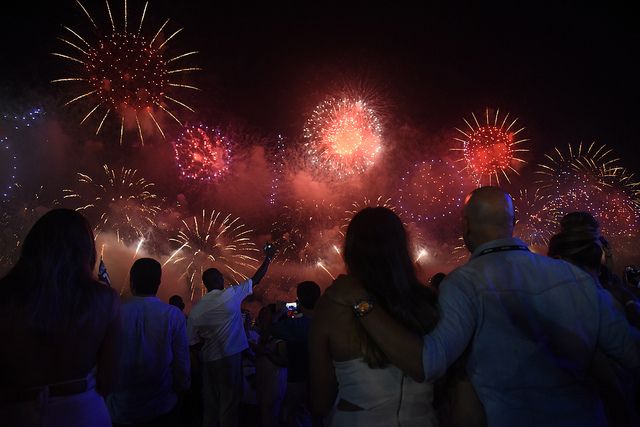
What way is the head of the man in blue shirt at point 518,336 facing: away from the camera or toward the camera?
away from the camera

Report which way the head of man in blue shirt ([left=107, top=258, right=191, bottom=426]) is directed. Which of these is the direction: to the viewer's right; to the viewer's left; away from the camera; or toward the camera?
away from the camera

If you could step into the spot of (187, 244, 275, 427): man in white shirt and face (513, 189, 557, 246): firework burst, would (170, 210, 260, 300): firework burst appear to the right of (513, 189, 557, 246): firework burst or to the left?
left

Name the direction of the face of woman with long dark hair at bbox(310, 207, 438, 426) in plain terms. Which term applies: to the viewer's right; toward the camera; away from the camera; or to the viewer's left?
away from the camera

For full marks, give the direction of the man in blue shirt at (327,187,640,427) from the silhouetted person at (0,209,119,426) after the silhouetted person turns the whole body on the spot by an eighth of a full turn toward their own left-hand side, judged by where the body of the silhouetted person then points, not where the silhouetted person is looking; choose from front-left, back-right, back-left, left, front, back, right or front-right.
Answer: back

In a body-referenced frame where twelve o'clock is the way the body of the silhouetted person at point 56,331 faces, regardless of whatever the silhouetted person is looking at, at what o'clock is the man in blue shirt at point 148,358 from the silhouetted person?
The man in blue shirt is roughly at 1 o'clock from the silhouetted person.

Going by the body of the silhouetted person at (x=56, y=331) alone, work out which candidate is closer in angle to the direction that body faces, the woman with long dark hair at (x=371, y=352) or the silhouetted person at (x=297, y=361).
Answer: the silhouetted person

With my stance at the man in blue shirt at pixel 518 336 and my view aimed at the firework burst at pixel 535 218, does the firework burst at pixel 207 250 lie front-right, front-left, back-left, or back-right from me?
front-left

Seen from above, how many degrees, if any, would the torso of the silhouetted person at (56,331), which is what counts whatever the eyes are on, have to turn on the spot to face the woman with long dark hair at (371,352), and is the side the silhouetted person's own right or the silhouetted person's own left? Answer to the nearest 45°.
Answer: approximately 135° to the silhouetted person's own right

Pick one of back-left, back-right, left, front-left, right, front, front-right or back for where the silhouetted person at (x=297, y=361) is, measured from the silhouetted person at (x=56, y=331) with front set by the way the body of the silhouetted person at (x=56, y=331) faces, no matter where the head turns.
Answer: front-right

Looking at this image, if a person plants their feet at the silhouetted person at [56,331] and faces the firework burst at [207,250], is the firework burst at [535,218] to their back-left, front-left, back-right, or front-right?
front-right

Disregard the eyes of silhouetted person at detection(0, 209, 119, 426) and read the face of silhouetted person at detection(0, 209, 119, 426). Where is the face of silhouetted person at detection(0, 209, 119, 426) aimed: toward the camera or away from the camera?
away from the camera

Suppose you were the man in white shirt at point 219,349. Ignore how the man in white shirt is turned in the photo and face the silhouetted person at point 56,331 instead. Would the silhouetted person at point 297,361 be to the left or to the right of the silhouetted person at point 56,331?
left

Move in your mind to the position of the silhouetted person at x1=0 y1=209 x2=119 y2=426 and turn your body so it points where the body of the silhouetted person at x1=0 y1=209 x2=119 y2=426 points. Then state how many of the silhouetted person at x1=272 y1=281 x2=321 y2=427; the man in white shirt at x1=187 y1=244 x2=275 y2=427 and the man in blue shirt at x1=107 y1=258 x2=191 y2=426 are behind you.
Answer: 0

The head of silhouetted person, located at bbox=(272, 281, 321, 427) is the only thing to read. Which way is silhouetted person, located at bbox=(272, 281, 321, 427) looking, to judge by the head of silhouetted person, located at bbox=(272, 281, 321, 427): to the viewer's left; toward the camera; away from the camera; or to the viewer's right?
away from the camera

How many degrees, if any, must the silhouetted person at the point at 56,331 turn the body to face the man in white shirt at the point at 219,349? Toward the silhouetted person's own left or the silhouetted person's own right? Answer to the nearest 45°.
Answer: approximately 45° to the silhouetted person's own right

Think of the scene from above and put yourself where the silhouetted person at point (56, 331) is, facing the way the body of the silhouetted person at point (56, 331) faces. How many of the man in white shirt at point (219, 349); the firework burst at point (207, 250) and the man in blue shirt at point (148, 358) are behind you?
0

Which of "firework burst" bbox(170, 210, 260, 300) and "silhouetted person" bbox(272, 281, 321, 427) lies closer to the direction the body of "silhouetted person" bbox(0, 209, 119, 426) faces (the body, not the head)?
the firework burst

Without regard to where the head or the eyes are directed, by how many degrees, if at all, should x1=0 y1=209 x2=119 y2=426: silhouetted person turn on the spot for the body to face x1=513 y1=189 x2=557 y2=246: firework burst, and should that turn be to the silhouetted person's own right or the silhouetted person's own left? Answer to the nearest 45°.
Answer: approximately 45° to the silhouetted person's own right

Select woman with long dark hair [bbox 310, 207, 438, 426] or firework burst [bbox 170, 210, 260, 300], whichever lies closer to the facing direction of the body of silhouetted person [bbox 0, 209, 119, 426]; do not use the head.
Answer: the firework burst

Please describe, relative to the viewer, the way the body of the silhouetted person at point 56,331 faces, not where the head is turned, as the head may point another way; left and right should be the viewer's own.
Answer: facing away from the viewer
